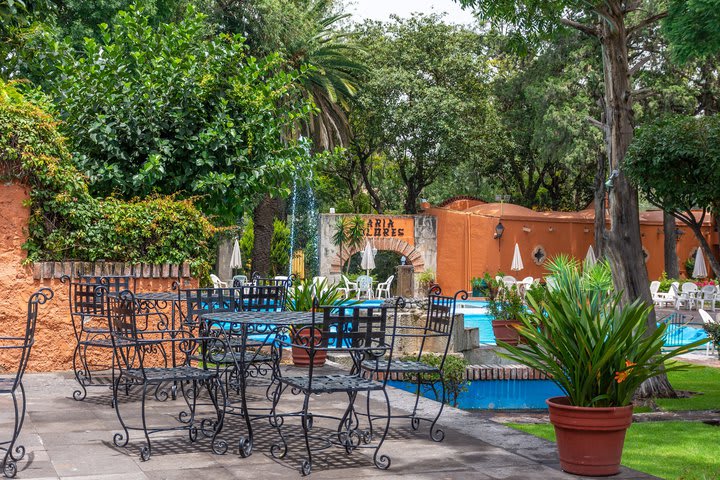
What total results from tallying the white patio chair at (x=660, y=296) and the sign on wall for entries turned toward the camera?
1

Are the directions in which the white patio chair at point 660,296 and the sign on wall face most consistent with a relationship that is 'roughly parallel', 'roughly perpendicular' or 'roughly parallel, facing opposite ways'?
roughly perpendicular
